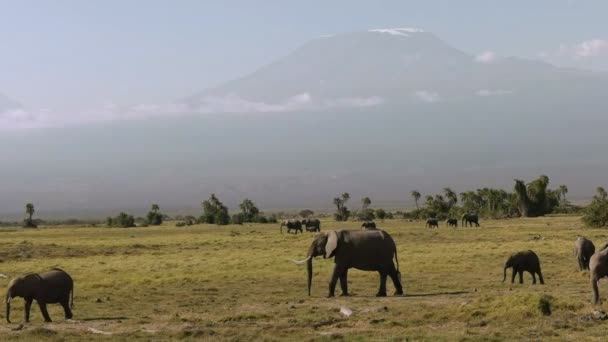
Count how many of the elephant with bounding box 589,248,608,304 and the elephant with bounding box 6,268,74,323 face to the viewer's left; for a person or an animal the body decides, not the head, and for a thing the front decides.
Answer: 2

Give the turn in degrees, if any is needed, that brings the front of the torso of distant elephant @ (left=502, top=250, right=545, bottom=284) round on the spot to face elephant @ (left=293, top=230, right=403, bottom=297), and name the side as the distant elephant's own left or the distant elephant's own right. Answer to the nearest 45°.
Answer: approximately 45° to the distant elephant's own left

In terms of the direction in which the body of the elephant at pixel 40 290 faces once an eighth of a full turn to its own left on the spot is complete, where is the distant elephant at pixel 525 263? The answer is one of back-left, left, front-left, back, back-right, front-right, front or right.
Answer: back-left

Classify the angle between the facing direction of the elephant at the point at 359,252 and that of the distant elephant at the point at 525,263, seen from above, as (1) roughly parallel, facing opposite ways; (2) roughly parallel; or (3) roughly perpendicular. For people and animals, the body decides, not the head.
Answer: roughly parallel

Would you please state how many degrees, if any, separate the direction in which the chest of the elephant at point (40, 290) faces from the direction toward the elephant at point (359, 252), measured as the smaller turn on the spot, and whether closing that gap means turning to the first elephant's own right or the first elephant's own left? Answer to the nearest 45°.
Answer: approximately 180°

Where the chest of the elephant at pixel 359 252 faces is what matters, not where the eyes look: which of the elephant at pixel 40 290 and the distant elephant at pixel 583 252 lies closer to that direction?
the elephant

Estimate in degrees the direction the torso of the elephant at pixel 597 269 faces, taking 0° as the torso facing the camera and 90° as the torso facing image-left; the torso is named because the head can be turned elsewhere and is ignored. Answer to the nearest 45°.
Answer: approximately 90°

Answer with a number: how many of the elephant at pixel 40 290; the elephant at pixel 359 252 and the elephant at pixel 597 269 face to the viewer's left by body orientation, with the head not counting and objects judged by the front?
3

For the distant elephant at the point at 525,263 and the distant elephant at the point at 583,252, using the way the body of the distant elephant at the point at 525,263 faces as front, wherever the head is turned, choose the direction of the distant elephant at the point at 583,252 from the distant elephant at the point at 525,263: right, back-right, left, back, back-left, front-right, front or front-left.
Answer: back-right

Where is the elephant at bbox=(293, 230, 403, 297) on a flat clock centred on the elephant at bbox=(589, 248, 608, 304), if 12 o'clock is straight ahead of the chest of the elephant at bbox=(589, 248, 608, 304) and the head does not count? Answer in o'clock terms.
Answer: the elephant at bbox=(293, 230, 403, 297) is roughly at 1 o'clock from the elephant at bbox=(589, 248, 608, 304).

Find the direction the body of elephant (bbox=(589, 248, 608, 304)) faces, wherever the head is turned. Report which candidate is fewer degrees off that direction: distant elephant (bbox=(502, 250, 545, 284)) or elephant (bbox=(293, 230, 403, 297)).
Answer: the elephant

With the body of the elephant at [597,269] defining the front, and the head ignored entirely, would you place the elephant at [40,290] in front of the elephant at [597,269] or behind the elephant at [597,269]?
in front

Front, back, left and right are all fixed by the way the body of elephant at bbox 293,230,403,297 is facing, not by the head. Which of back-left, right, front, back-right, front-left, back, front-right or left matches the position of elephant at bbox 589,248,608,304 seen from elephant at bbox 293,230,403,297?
back-left

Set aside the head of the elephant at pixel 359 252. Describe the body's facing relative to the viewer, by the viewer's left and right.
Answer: facing to the left of the viewer

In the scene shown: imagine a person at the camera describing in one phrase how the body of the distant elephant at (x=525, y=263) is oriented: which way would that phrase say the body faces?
to the viewer's left

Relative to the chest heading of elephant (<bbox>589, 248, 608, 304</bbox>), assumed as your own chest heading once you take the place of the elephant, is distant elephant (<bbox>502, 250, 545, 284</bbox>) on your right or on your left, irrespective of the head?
on your right

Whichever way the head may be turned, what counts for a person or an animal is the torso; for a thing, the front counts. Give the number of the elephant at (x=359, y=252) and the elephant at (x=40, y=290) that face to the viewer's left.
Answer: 2

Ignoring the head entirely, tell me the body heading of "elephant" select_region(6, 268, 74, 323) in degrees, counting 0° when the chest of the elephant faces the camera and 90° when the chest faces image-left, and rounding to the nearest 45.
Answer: approximately 90°
